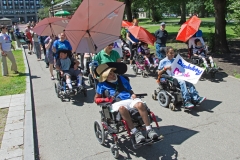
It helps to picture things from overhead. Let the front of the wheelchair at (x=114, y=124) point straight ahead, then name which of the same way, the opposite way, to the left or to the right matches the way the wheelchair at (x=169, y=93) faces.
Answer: the same way

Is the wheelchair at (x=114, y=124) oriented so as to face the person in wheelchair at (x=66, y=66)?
no

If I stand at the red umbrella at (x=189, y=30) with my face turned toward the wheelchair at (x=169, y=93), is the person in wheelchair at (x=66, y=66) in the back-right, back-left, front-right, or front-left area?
front-right

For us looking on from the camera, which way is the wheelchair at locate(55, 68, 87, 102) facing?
facing the viewer and to the right of the viewer

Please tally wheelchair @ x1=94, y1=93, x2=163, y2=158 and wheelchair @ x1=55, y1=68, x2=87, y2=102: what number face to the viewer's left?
0

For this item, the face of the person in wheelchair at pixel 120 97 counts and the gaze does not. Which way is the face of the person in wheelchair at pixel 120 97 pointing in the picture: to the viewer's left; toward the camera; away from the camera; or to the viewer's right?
toward the camera

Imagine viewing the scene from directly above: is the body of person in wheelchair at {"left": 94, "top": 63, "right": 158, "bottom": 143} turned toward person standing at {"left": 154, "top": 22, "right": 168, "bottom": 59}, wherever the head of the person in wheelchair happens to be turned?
no

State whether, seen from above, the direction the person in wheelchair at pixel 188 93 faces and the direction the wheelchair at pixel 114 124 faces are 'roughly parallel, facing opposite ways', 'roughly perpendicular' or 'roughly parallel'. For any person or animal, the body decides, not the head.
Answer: roughly parallel

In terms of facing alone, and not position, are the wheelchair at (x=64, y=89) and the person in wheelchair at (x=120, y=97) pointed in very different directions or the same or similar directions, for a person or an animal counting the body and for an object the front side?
same or similar directions

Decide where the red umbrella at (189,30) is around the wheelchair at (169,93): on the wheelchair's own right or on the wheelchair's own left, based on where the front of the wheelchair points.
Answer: on the wheelchair's own left

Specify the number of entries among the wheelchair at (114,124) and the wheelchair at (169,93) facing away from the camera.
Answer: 0

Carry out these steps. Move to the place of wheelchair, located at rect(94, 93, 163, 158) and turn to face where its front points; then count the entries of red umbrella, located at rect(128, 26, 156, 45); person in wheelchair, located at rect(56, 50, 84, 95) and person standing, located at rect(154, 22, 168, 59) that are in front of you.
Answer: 0

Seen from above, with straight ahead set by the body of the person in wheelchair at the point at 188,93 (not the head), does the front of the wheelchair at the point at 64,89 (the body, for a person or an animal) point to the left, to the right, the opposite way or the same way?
the same way

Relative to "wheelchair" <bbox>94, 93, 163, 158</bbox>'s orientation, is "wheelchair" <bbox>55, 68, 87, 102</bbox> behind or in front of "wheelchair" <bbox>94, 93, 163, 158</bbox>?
behind
